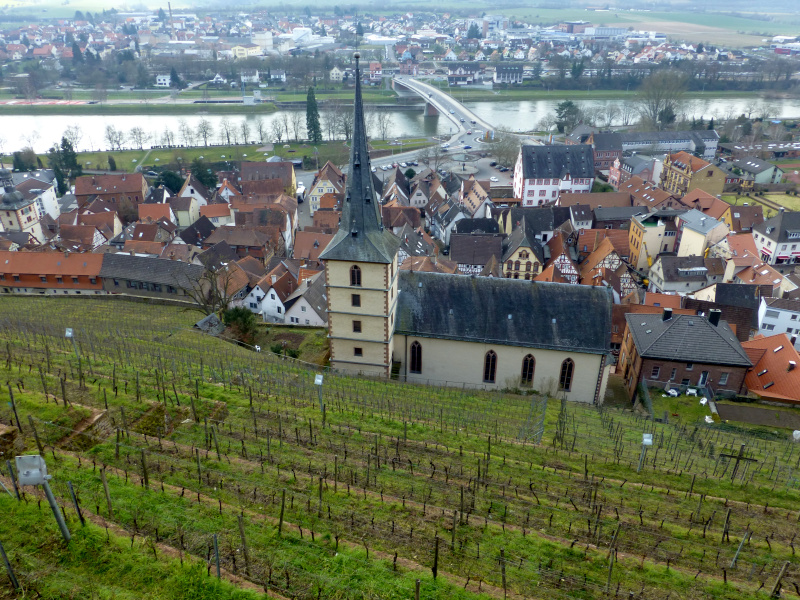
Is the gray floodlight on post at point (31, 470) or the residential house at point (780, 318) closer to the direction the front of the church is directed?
the gray floodlight on post

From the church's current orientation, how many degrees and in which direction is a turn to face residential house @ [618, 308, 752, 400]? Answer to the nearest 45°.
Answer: approximately 180°

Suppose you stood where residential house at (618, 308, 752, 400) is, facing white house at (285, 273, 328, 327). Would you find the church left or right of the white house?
left

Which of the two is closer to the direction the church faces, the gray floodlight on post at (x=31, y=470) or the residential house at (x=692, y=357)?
the gray floodlight on post

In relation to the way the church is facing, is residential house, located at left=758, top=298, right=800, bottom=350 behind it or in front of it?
behind

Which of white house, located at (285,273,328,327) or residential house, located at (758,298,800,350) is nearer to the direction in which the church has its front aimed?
the white house

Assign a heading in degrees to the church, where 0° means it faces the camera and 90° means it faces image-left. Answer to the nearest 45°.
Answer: approximately 90°

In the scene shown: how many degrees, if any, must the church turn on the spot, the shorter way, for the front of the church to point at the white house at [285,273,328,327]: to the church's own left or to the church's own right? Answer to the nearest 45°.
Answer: approximately 45° to the church's own right
